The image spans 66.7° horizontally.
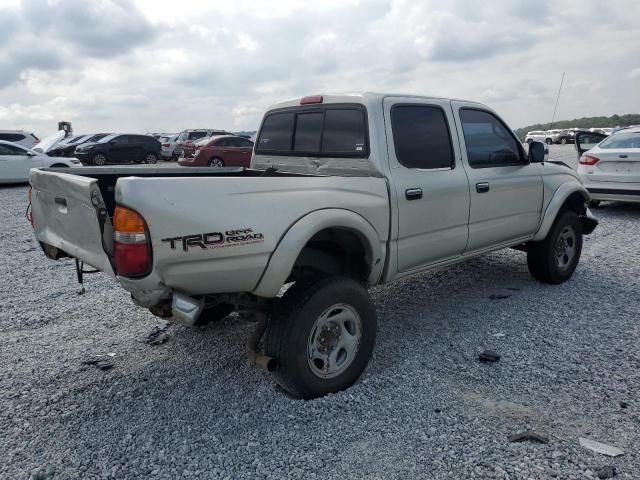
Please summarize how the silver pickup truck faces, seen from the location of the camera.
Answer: facing away from the viewer and to the right of the viewer

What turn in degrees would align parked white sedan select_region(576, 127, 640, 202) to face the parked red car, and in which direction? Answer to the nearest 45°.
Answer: approximately 90° to its left

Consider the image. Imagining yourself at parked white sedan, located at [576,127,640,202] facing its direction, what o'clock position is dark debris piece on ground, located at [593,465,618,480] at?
The dark debris piece on ground is roughly at 6 o'clock from the parked white sedan.

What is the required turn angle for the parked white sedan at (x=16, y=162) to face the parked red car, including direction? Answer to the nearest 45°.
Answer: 0° — it already faces it

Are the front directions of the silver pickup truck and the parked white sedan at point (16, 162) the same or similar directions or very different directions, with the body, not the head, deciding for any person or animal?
same or similar directions

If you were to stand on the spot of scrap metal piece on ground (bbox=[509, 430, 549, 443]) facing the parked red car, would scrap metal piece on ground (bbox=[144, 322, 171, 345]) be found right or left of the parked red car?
left

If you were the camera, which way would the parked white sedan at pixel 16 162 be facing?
facing to the right of the viewer

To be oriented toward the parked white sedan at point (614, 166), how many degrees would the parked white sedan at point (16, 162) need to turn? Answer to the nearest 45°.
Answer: approximately 45° to its right

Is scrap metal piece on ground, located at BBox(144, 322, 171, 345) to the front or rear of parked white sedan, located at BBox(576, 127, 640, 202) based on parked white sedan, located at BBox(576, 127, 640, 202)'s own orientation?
to the rear

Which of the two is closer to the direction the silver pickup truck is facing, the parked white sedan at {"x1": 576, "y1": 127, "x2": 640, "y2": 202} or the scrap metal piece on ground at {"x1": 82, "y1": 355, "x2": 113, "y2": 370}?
the parked white sedan

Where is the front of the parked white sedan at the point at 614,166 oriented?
away from the camera
